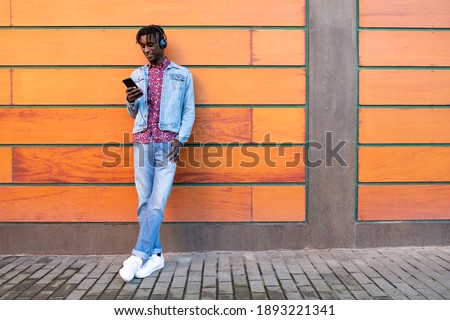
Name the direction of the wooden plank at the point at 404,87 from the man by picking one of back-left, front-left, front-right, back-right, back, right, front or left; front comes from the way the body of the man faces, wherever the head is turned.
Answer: back-left

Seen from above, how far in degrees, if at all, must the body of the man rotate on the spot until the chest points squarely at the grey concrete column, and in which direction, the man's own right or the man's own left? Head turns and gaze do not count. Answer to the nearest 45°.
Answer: approximately 135° to the man's own left

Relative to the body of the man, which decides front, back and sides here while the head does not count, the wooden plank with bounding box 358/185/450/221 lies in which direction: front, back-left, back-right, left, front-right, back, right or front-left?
back-left

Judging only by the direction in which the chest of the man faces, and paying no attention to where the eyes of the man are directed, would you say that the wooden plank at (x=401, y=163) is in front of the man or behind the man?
behind

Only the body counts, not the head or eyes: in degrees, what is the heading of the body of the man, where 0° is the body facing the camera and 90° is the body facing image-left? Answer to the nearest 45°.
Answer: approximately 45°
